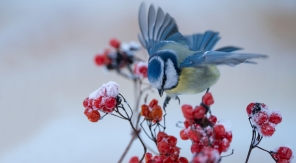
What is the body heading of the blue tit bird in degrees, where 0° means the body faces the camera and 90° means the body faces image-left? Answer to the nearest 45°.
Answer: approximately 45°
